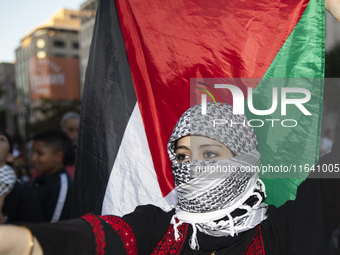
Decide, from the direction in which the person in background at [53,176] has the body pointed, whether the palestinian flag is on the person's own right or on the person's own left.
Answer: on the person's own left

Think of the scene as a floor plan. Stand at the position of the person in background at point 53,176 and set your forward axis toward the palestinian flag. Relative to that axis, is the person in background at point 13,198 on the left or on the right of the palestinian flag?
right
